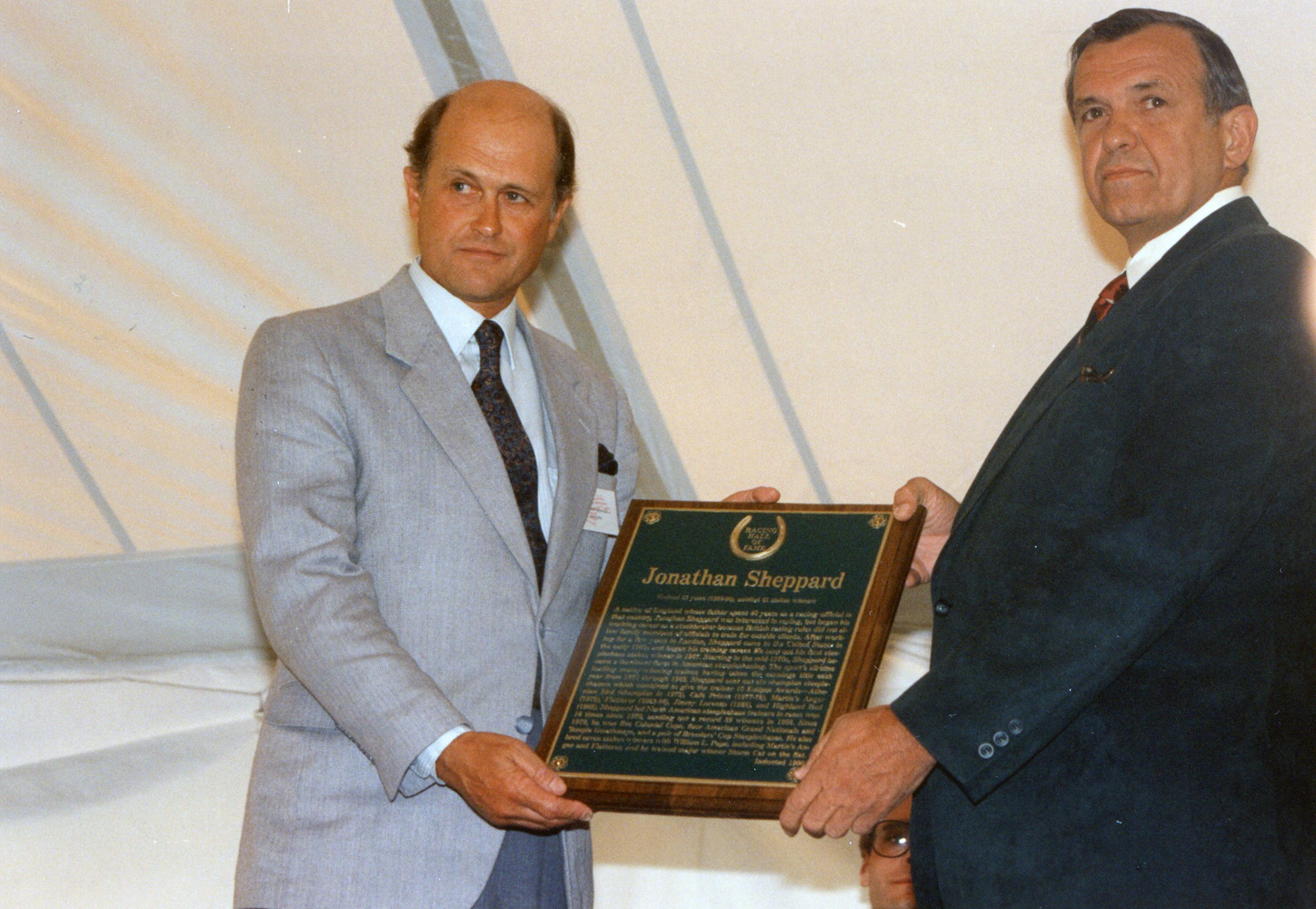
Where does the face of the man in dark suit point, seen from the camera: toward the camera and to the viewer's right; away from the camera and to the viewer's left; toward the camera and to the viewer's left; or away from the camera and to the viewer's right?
toward the camera and to the viewer's left

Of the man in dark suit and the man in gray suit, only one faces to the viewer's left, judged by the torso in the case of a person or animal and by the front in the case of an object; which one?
the man in dark suit

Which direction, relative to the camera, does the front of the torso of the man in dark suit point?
to the viewer's left

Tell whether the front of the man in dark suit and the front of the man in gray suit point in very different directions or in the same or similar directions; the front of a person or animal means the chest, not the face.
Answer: very different directions

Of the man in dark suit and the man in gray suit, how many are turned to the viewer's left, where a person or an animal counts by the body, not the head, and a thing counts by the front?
1

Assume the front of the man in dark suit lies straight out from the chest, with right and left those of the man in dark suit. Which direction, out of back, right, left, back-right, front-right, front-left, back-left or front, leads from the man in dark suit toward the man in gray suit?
front
